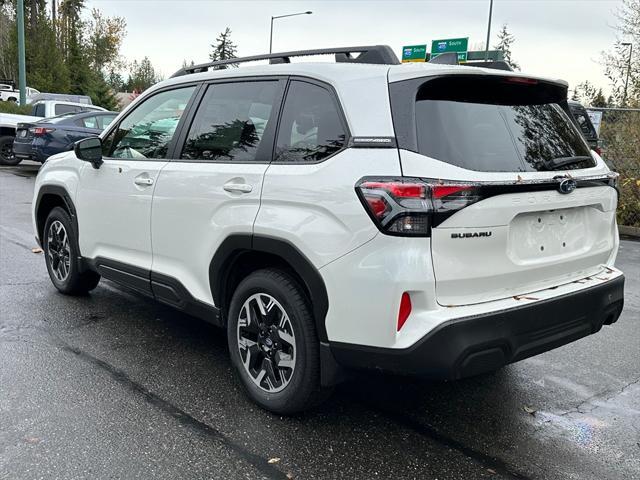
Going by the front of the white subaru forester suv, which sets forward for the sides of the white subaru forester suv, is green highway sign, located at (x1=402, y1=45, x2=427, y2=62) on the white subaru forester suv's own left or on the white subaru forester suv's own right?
on the white subaru forester suv's own right

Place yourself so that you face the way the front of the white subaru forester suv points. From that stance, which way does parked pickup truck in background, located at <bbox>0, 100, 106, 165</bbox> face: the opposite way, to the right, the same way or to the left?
to the right

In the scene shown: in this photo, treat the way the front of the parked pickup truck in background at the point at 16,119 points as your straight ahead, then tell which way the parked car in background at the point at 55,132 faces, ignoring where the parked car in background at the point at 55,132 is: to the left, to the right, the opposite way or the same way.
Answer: the same way

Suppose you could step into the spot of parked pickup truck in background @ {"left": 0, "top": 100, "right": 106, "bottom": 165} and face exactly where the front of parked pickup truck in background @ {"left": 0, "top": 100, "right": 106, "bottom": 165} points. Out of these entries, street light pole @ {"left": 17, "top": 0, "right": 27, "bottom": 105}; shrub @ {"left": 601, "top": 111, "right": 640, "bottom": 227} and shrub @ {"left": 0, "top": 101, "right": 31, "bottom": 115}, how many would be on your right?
1

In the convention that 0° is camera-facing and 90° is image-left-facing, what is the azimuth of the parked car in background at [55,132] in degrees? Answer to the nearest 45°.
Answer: approximately 225°

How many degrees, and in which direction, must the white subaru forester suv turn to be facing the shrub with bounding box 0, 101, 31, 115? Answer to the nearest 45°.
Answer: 0° — it already faces it

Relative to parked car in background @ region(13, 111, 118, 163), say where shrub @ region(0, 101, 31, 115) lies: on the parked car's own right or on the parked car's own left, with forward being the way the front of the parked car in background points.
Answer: on the parked car's own left

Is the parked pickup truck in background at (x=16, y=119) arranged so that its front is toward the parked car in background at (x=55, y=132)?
no

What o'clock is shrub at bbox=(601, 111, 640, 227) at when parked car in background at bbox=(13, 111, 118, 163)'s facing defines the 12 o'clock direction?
The shrub is roughly at 3 o'clock from the parked car in background.

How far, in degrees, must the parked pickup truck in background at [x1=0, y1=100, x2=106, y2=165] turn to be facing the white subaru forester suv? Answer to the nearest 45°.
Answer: approximately 135° to its right

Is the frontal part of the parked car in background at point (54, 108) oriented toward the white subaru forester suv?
no

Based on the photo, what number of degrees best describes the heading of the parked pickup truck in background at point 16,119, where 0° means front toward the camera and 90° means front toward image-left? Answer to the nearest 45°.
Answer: approximately 225°

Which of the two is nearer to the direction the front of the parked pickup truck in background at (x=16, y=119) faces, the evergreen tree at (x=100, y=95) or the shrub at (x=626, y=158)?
the evergreen tree

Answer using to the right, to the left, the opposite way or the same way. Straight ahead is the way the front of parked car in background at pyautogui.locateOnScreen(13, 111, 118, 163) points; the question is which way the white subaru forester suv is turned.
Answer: to the left

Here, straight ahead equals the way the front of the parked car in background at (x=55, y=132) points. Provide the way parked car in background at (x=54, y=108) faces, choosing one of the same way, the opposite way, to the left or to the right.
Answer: the same way

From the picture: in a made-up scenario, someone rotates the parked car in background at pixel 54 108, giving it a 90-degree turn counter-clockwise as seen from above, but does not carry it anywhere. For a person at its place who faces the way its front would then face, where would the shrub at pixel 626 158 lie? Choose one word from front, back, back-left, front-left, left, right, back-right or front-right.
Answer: back

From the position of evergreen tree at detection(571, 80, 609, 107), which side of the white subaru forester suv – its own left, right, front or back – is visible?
right
